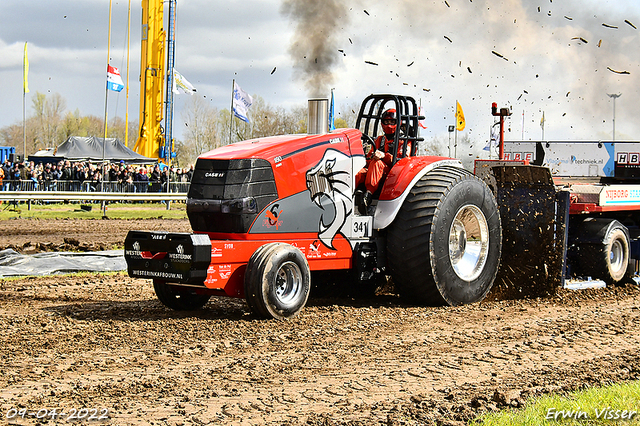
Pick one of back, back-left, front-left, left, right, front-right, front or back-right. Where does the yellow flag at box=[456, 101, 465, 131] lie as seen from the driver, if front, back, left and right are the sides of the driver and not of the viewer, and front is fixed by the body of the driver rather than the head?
back-right

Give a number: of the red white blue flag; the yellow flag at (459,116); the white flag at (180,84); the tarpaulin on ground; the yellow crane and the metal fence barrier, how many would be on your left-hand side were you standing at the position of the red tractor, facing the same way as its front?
0

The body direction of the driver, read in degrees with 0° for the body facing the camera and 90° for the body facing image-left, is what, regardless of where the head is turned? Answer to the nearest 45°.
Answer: approximately 45°

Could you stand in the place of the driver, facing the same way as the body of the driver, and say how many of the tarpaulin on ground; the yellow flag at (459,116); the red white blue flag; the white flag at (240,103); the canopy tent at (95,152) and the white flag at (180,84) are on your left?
0

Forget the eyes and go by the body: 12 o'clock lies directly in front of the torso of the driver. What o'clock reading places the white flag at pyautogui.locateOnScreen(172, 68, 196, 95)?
The white flag is roughly at 4 o'clock from the driver.

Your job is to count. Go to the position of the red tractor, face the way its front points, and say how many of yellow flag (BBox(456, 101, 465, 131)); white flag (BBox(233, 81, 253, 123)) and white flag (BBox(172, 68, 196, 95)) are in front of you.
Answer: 0

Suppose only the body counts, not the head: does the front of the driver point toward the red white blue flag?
no

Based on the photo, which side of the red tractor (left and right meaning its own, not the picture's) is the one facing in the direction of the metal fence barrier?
right

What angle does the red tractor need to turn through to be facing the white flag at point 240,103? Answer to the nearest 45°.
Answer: approximately 135° to its right

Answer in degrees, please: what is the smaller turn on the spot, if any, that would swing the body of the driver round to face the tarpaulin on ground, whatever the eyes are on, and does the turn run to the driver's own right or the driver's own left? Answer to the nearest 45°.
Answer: approximately 90° to the driver's own right

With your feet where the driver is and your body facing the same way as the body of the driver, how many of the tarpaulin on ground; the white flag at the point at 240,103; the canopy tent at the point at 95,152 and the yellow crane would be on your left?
0

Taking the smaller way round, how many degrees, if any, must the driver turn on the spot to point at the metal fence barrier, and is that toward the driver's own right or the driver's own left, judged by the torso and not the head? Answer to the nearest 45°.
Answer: approximately 90° to the driver's own right

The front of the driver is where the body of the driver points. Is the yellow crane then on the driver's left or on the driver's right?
on the driver's right

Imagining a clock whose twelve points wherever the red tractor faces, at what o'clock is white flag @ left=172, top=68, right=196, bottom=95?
The white flag is roughly at 4 o'clock from the red tractor.

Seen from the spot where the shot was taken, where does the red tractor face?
facing the viewer and to the left of the viewer
